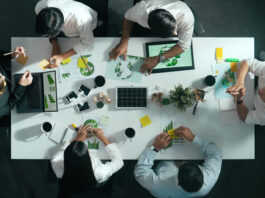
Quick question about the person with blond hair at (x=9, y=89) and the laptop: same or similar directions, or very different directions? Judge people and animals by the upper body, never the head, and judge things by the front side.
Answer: very different directions

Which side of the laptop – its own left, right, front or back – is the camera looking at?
left

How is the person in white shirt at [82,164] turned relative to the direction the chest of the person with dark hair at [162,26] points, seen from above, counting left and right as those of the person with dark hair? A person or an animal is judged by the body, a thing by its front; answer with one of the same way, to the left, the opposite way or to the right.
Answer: the opposite way

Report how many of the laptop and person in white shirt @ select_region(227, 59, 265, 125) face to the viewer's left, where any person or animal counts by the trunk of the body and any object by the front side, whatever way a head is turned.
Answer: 2

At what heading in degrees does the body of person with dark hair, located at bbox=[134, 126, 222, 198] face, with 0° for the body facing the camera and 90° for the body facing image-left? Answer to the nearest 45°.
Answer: approximately 180°

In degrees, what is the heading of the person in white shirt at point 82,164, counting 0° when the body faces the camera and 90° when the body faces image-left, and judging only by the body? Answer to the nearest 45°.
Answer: approximately 180°

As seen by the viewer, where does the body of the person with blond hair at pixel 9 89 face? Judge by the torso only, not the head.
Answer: to the viewer's right

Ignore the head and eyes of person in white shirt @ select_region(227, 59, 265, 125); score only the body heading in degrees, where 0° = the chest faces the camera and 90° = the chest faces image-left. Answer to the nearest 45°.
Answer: approximately 90°

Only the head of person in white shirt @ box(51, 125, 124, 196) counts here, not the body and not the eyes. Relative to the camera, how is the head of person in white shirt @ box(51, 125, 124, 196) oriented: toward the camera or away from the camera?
away from the camera
